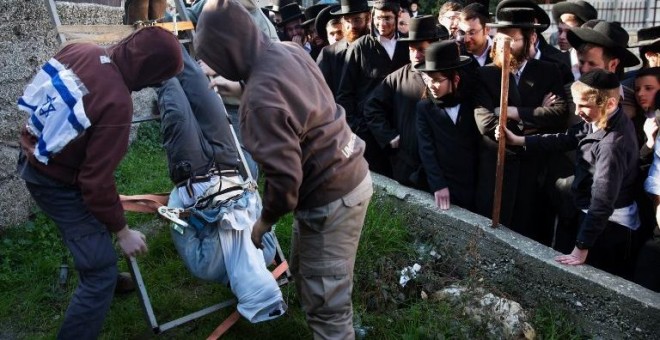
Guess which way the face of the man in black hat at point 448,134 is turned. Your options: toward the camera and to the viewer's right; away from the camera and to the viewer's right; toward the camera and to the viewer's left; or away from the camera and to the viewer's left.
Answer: toward the camera and to the viewer's left

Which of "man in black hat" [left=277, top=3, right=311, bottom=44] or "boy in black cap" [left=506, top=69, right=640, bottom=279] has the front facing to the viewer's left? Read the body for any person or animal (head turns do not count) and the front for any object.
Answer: "boy in black cap" [left=506, top=69, right=640, bottom=279]

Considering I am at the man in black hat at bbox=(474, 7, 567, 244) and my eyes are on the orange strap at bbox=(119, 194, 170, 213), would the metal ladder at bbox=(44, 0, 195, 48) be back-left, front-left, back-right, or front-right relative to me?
front-right

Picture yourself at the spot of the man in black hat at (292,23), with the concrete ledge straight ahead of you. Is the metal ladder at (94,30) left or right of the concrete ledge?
right

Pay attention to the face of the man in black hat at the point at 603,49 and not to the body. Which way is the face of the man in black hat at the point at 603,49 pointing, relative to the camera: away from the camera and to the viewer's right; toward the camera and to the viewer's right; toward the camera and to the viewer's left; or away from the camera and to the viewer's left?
toward the camera and to the viewer's left

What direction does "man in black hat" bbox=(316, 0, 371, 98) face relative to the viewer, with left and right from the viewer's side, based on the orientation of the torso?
facing the viewer and to the left of the viewer

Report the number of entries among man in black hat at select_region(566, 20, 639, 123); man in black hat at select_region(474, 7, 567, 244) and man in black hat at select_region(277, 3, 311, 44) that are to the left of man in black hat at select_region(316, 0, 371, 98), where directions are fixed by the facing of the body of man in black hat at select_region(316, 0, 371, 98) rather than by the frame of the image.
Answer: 2

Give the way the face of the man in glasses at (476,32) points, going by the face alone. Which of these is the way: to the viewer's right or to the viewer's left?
to the viewer's left

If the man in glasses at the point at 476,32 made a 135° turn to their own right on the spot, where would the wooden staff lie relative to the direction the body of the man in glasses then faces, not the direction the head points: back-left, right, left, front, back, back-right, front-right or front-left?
back

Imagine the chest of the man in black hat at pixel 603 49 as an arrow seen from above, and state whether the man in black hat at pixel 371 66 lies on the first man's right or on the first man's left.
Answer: on the first man's right

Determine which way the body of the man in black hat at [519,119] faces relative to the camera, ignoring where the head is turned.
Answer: toward the camera

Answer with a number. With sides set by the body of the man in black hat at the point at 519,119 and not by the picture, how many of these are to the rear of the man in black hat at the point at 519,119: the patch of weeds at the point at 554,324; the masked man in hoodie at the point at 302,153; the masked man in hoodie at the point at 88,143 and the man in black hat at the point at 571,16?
1

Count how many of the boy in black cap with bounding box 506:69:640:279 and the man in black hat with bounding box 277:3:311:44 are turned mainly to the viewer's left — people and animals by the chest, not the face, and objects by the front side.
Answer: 1

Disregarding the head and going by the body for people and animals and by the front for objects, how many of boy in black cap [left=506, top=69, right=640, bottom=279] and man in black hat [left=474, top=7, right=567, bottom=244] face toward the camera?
1

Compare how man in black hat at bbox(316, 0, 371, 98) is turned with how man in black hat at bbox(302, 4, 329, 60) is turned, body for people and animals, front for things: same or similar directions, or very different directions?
same or similar directions

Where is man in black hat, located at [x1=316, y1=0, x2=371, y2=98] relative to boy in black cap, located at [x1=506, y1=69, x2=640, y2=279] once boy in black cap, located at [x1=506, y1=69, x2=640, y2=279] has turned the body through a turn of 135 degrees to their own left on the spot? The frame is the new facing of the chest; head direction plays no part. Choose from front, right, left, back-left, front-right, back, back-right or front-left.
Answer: back

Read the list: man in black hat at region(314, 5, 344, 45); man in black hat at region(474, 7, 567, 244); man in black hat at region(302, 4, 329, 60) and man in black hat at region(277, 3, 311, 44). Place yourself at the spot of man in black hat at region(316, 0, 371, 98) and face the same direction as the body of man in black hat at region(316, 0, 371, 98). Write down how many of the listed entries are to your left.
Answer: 1

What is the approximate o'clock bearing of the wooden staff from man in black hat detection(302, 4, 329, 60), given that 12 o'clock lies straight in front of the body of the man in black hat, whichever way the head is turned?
The wooden staff is roughly at 10 o'clock from the man in black hat.

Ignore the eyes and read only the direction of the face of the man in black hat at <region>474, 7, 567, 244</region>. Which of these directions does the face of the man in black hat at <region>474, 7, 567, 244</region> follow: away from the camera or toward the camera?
toward the camera

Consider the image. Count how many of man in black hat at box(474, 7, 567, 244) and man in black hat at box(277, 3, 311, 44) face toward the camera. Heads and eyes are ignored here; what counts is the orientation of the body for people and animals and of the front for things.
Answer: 2

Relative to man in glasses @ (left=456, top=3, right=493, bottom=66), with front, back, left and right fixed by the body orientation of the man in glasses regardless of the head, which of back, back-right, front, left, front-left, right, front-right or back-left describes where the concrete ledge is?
front-left
